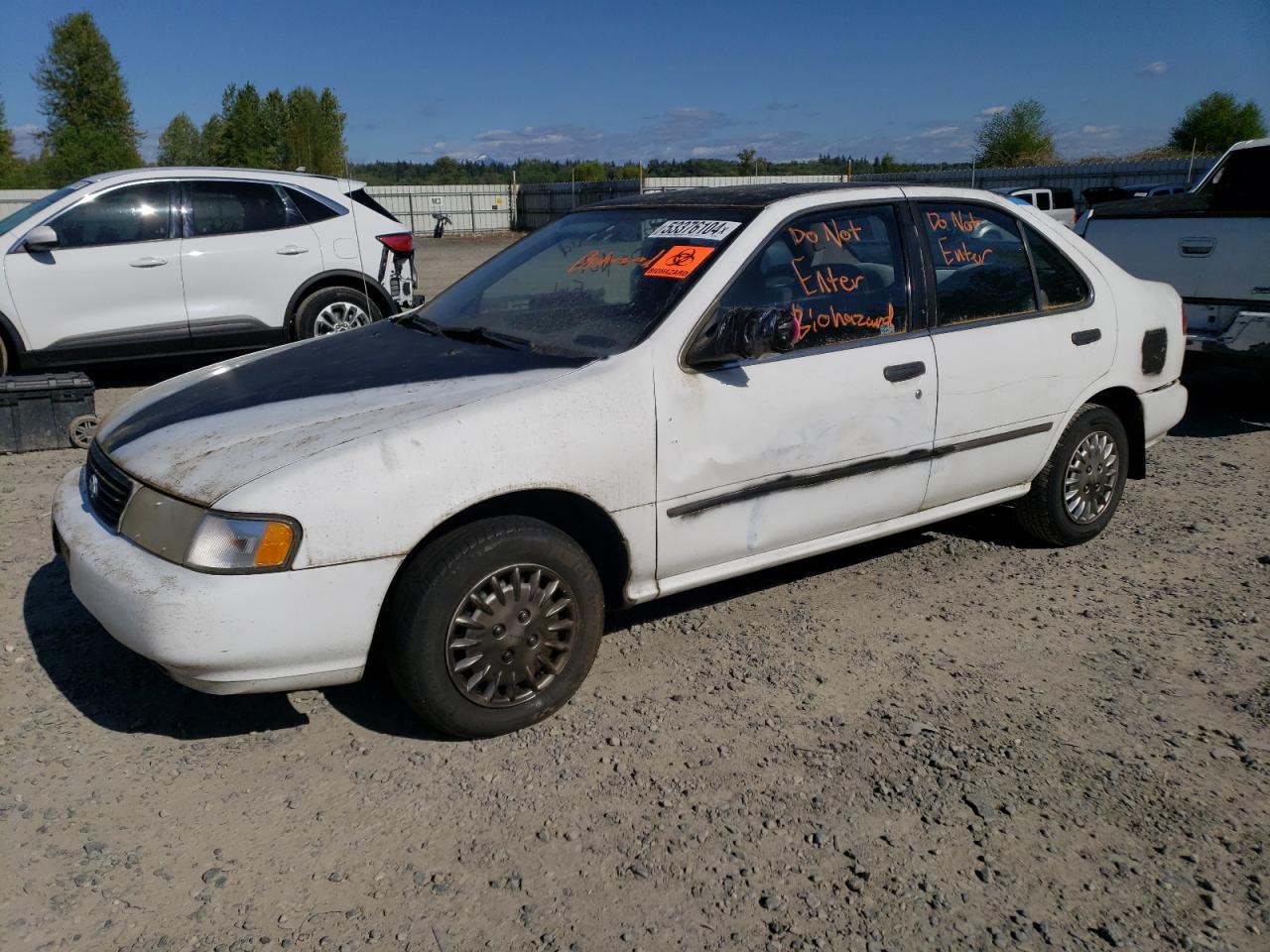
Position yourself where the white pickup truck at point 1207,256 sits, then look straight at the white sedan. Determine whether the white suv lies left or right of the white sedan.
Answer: right

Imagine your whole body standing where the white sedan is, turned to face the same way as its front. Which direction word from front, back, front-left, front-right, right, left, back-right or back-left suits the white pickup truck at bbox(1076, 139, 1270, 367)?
back

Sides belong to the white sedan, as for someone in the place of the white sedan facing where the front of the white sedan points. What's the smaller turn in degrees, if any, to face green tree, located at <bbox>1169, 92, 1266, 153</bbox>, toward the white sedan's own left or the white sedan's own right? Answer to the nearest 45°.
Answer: approximately 180°

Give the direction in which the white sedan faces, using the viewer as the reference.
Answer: facing the viewer and to the left of the viewer

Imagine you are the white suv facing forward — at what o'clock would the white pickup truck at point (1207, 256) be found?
The white pickup truck is roughly at 7 o'clock from the white suv.

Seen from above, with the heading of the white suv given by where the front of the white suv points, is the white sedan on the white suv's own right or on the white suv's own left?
on the white suv's own left

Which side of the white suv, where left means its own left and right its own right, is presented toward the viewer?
left

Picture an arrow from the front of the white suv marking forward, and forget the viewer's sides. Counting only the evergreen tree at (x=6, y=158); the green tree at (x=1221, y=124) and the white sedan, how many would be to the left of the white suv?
1

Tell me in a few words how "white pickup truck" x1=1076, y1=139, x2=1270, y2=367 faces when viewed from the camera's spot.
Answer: facing away from the viewer and to the right of the viewer

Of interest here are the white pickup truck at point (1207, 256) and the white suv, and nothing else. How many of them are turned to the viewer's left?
1
